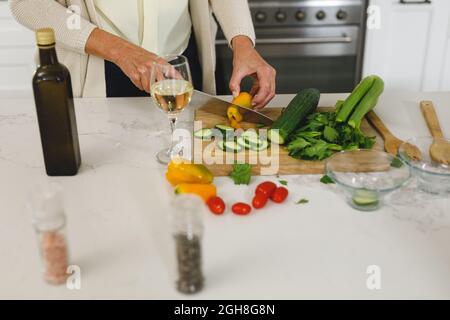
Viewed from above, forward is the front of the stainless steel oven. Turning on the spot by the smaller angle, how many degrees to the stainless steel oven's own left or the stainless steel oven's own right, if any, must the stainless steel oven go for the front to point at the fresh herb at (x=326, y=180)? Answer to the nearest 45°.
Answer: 0° — it already faces it

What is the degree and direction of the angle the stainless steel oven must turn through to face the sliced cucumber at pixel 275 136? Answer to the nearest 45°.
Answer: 0° — it already faces it

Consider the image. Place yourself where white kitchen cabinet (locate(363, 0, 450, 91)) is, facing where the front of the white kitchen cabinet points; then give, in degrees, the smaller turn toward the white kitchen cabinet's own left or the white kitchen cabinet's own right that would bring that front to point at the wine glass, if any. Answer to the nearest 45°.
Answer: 0° — it already faces it

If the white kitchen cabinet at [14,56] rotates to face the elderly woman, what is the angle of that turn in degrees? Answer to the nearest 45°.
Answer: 0° — it already faces them
